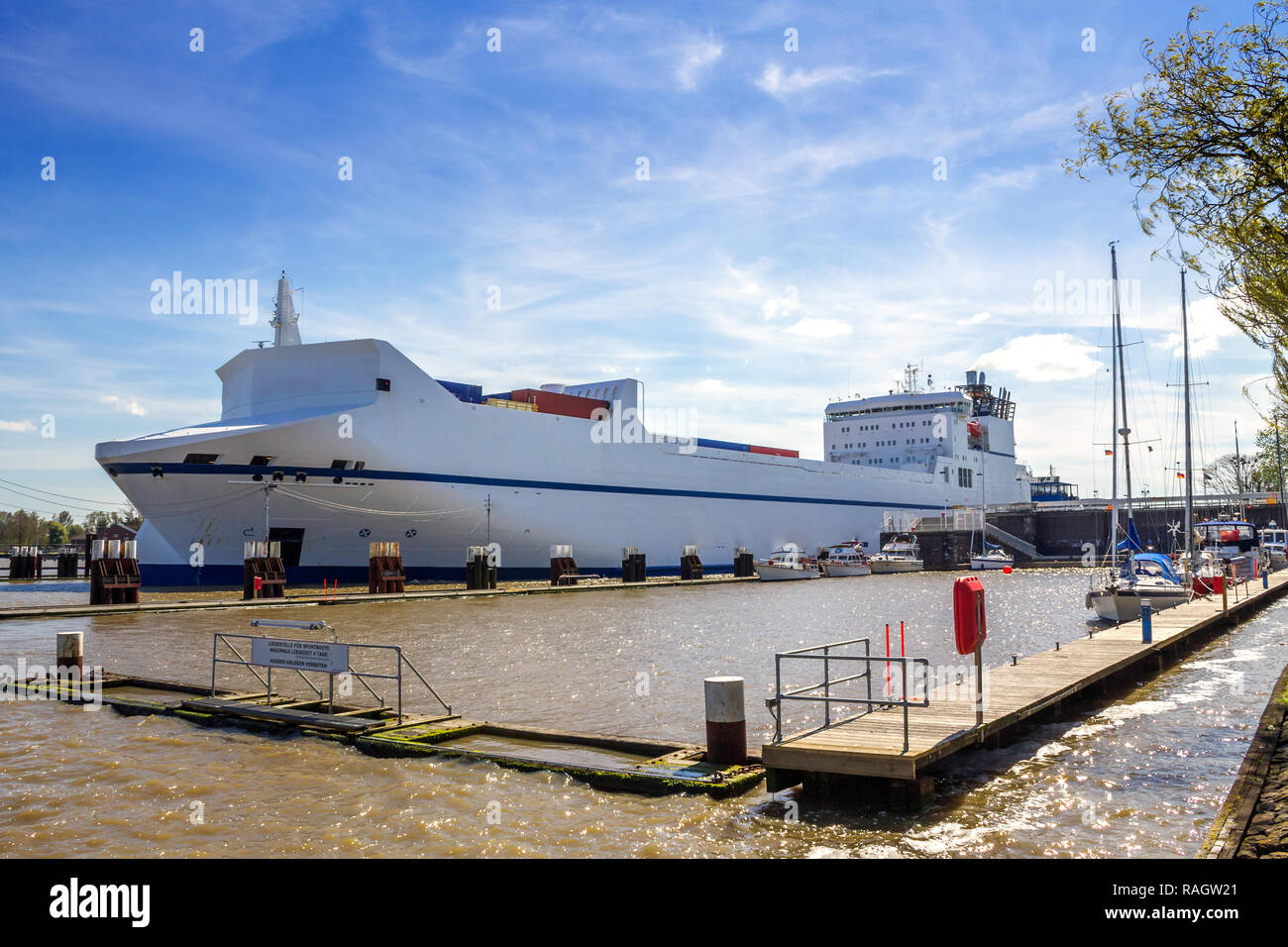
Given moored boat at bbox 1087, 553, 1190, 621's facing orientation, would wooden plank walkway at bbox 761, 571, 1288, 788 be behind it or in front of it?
in front

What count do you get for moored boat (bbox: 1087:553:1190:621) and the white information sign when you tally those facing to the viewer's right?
0

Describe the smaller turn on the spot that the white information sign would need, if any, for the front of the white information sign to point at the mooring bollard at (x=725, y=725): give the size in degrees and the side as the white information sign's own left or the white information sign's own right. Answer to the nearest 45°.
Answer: approximately 45° to the white information sign's own left

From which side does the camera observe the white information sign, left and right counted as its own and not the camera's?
front

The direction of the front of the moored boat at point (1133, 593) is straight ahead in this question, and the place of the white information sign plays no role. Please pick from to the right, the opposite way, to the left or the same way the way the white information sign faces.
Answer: to the left

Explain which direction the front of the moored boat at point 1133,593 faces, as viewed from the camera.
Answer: facing the viewer and to the left of the viewer

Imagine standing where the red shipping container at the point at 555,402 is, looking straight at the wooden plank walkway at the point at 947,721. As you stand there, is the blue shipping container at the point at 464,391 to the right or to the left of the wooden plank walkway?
right

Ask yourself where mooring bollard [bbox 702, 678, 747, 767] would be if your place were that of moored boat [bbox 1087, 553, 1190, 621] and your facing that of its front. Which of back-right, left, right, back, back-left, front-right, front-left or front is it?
front-left

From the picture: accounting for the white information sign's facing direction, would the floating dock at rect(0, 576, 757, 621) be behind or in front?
behind

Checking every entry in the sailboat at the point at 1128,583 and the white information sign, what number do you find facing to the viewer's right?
0

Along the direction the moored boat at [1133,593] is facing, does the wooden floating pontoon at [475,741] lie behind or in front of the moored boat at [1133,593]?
in front
